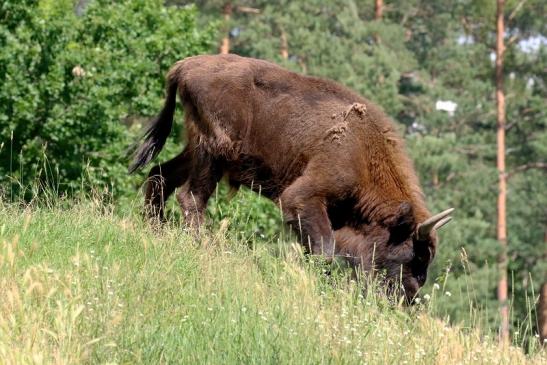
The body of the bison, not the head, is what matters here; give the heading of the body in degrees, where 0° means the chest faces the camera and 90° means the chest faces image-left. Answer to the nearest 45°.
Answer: approximately 270°

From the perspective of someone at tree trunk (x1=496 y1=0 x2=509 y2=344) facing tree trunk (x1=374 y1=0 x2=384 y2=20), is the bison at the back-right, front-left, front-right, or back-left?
back-left

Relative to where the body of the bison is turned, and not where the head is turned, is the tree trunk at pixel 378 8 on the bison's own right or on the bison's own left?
on the bison's own left

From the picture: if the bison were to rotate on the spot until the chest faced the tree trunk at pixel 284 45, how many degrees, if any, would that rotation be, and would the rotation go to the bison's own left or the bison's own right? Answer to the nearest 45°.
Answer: approximately 90° to the bison's own left

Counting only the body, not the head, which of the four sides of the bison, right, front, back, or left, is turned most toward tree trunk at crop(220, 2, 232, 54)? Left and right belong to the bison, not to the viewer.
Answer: left

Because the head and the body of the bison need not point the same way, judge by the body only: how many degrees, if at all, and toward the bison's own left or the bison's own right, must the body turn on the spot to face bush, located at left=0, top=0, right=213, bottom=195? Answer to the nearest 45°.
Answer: approximately 135° to the bison's own left
